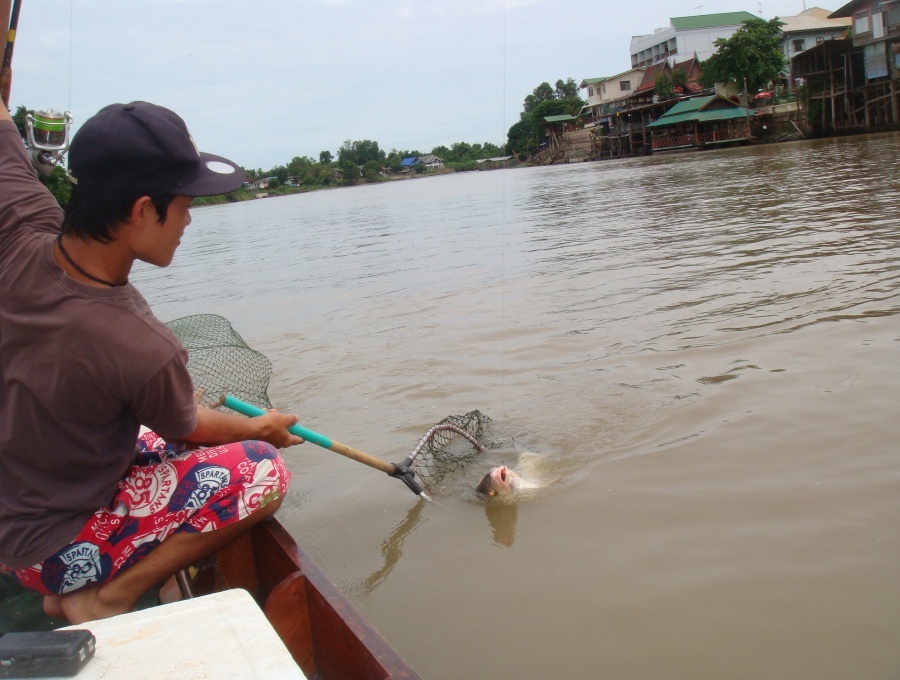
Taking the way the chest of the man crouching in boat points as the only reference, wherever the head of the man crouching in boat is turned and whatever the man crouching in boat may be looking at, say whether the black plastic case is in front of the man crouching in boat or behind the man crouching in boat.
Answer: behind

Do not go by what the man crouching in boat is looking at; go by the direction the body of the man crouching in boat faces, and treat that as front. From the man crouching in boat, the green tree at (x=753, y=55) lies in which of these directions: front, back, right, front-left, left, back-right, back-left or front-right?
front

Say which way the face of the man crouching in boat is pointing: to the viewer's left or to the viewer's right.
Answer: to the viewer's right

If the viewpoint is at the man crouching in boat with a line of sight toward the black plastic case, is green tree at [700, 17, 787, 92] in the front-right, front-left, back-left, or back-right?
back-left

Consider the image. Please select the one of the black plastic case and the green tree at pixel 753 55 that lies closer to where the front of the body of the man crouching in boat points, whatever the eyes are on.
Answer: the green tree

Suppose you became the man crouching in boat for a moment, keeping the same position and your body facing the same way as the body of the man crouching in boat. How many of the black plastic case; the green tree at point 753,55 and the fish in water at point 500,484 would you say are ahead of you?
2

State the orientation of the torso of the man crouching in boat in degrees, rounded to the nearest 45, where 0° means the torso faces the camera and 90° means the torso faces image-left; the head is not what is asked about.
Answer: approximately 225°

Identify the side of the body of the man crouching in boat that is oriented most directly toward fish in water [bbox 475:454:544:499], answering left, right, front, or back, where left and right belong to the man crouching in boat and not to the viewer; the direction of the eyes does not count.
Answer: front
